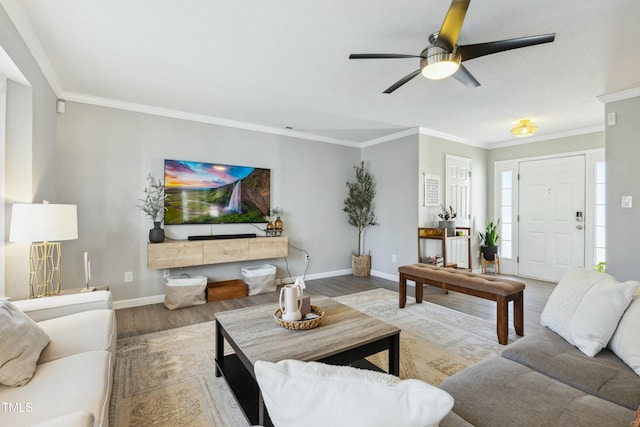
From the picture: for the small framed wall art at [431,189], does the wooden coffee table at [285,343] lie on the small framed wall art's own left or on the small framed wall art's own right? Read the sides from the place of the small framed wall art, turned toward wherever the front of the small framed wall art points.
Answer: on the small framed wall art's own right

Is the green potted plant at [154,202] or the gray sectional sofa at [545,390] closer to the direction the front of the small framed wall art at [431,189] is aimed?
the gray sectional sofa

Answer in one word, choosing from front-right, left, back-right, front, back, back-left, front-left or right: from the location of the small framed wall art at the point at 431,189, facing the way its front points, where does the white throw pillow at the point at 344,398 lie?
front-right

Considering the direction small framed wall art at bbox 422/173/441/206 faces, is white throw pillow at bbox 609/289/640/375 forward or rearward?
forward

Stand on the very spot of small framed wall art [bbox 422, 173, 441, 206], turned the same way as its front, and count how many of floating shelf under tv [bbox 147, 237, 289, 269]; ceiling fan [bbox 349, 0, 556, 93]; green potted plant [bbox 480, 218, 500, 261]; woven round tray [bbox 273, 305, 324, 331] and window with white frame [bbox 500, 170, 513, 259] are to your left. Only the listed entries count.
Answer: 2

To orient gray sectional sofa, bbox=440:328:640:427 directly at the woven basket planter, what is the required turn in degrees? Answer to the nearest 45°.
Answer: approximately 90° to its right

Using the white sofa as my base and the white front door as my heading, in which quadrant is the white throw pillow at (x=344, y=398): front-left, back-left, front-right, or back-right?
front-right

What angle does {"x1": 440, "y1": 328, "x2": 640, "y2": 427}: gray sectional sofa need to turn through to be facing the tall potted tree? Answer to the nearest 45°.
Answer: approximately 90° to its right

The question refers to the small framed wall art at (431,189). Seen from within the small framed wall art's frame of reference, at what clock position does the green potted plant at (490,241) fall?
The green potted plant is roughly at 9 o'clock from the small framed wall art.

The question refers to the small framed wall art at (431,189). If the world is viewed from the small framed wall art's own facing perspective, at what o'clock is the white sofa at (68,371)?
The white sofa is roughly at 2 o'clock from the small framed wall art.

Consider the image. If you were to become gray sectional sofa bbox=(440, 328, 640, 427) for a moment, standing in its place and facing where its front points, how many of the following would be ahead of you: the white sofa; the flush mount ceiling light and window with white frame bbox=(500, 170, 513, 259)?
1

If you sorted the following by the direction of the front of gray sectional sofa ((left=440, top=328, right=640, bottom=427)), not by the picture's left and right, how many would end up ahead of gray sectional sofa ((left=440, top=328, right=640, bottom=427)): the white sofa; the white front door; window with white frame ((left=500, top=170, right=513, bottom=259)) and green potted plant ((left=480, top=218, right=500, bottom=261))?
1

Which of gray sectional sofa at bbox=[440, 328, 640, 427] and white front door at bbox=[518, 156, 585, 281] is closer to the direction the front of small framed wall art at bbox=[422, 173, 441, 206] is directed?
the gray sectional sofa

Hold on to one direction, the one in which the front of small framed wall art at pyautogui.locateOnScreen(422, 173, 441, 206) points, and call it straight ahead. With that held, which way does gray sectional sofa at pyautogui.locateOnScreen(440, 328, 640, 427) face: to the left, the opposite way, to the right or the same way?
to the right

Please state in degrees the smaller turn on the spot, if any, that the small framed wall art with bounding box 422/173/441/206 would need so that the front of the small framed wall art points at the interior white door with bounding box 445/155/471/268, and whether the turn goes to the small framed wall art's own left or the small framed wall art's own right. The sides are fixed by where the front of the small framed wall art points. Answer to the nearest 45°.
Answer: approximately 90° to the small framed wall art's own left

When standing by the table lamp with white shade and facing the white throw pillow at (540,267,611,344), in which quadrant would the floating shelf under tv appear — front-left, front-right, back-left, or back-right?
front-left
